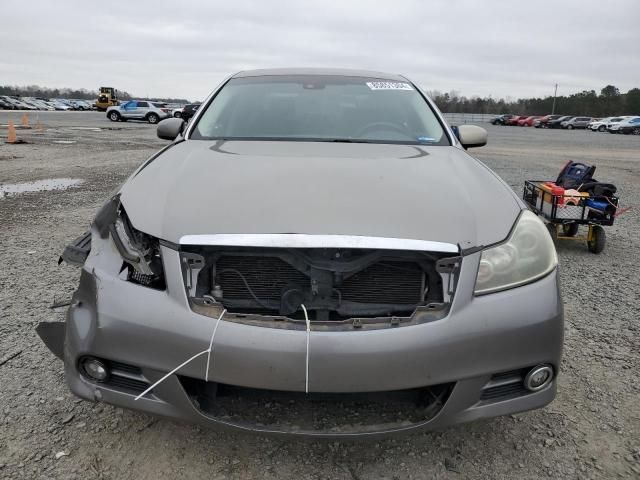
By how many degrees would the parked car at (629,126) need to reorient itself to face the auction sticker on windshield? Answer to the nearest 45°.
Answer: approximately 45° to its left

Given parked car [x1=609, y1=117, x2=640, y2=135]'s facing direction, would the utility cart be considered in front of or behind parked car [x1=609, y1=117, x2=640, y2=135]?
in front

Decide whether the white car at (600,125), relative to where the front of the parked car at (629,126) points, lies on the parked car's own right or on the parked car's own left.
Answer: on the parked car's own right

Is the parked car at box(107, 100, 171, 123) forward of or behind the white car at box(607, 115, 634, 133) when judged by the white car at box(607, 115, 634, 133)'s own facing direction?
forward

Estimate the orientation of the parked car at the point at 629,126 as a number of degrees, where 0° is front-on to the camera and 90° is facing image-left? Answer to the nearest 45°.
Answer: approximately 45°
